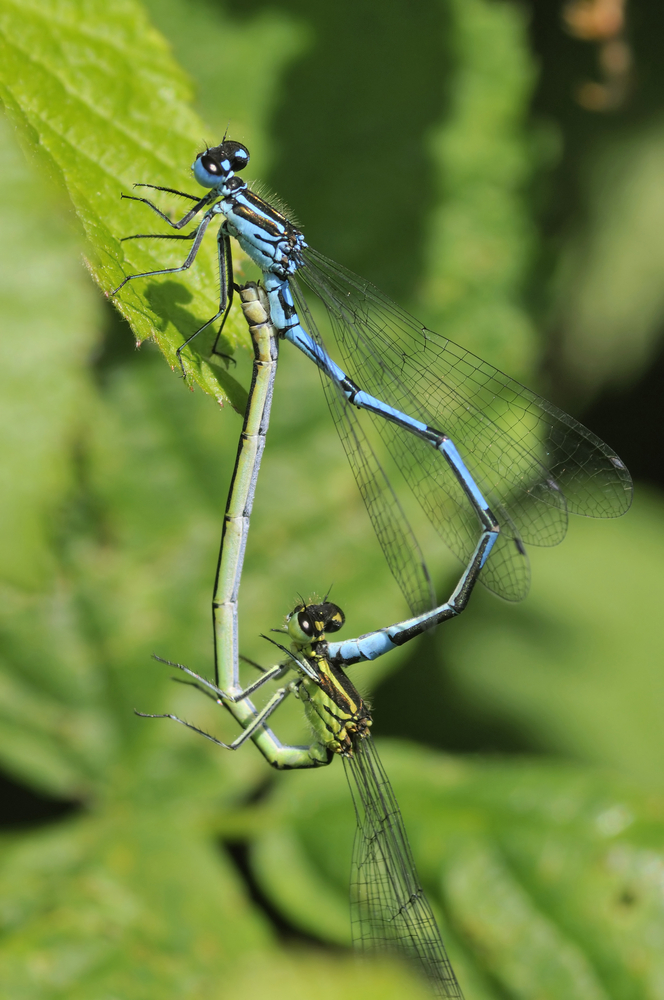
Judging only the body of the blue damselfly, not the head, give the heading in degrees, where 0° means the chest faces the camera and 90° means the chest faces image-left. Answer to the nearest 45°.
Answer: approximately 90°

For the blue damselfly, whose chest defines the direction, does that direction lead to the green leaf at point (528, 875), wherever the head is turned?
no
